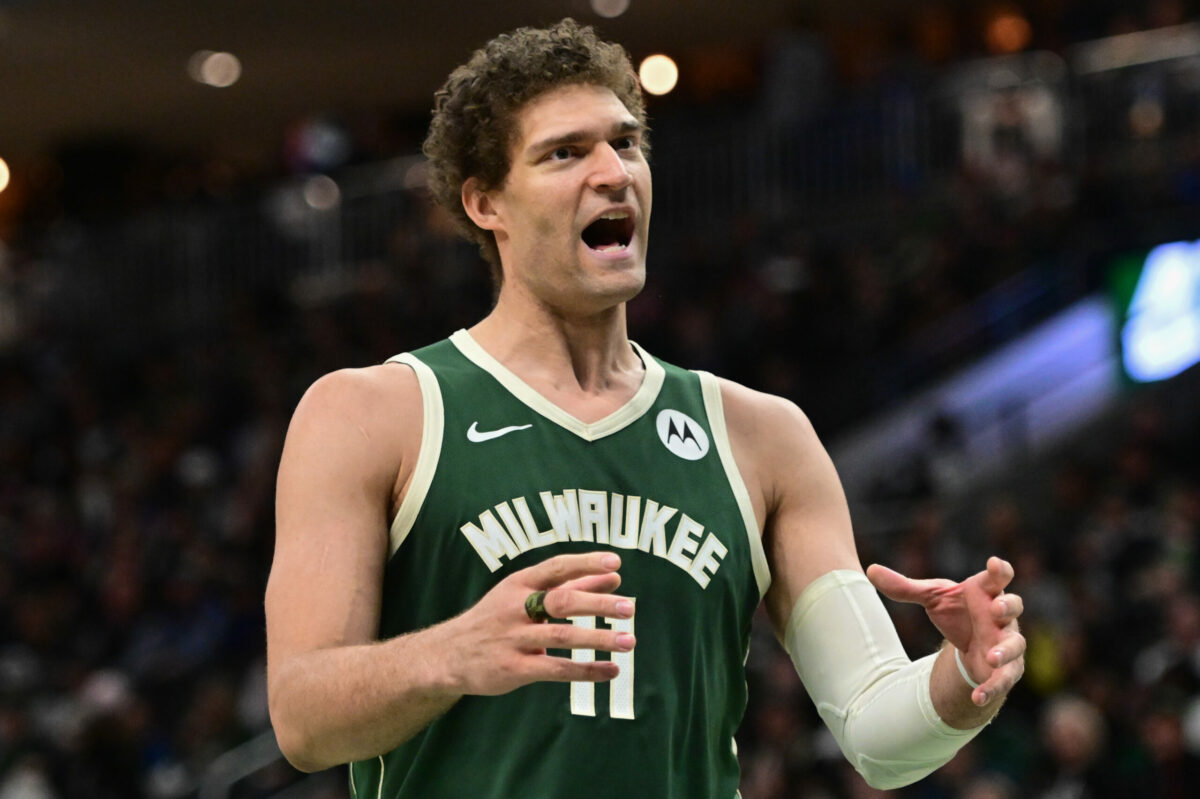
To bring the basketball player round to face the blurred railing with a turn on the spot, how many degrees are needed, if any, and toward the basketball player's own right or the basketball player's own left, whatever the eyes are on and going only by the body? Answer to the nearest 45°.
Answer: approximately 135° to the basketball player's own left

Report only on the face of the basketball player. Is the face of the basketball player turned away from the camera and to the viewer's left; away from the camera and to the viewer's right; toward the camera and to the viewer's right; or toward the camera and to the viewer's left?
toward the camera and to the viewer's right

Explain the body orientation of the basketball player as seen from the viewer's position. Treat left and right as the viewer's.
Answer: facing the viewer and to the right of the viewer

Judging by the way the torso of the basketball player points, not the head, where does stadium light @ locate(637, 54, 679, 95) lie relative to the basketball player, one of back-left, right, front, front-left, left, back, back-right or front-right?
back-left
